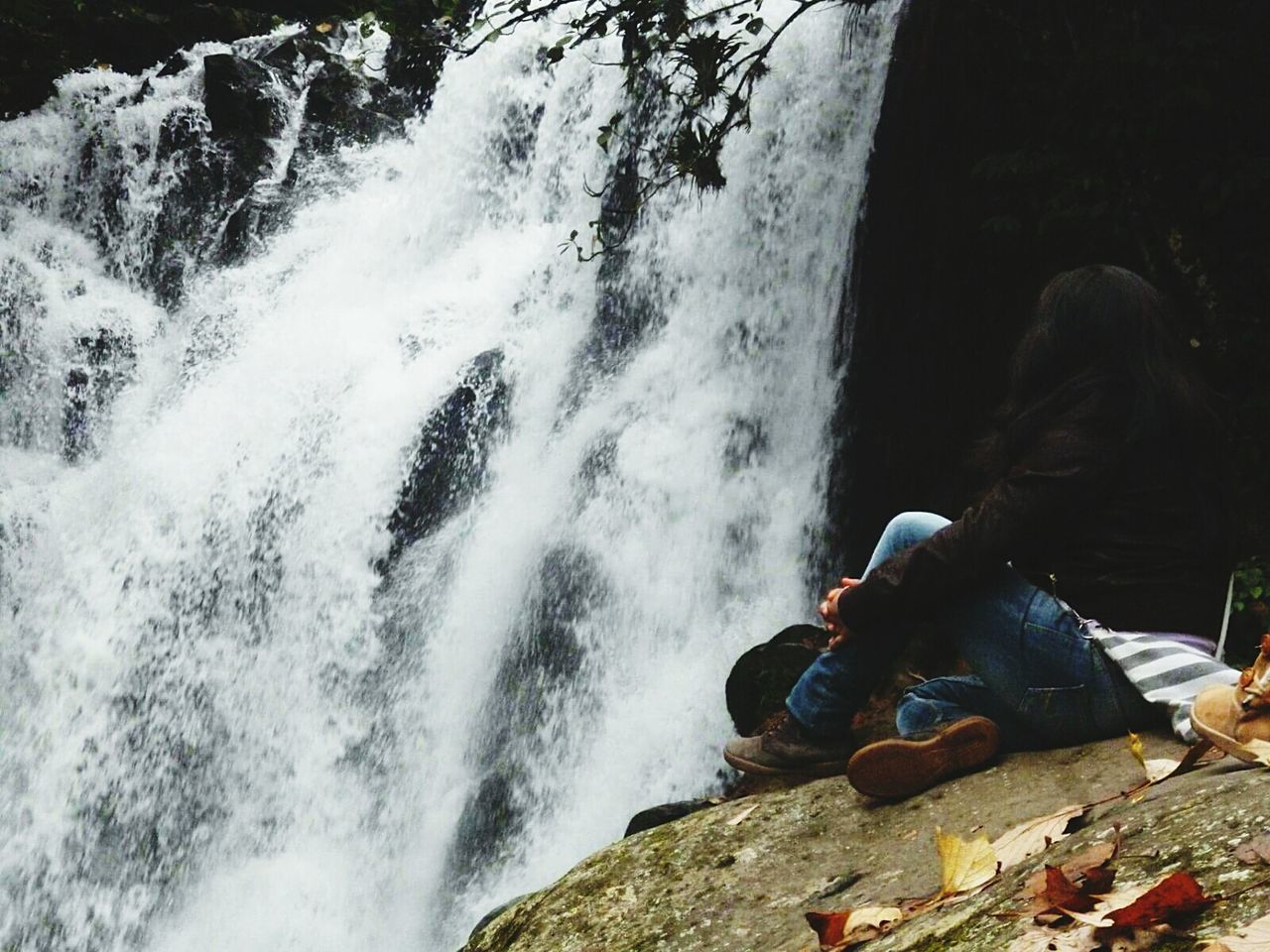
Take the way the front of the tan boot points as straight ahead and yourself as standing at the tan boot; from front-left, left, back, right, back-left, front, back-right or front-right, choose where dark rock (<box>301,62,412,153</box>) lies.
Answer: front-right

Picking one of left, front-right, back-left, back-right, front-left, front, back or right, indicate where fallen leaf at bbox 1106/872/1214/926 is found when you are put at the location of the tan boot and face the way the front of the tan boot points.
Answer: left

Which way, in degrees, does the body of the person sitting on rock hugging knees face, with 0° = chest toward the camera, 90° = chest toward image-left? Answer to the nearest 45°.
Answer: approximately 135°

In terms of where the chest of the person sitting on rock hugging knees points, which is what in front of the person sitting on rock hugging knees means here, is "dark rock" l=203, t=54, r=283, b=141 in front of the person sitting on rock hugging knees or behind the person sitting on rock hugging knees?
in front

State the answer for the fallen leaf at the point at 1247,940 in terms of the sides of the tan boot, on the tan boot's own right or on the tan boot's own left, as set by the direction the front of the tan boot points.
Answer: on the tan boot's own left

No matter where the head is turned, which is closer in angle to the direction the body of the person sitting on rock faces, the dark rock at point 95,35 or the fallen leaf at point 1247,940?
the dark rock

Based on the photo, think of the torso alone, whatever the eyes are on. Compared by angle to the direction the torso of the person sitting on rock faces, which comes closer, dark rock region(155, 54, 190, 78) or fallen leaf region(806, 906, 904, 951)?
the dark rock

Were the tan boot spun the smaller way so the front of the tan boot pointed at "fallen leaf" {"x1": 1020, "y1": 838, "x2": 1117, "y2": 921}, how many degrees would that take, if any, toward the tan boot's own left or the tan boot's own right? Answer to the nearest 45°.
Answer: approximately 90° to the tan boot's own left

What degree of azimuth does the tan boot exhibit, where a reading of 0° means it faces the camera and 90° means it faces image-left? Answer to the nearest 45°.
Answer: approximately 90°

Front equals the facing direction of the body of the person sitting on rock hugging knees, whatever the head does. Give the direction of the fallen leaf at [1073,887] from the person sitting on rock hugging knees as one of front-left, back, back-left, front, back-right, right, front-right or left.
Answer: back-left

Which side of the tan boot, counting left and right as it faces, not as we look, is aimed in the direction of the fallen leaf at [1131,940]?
left
